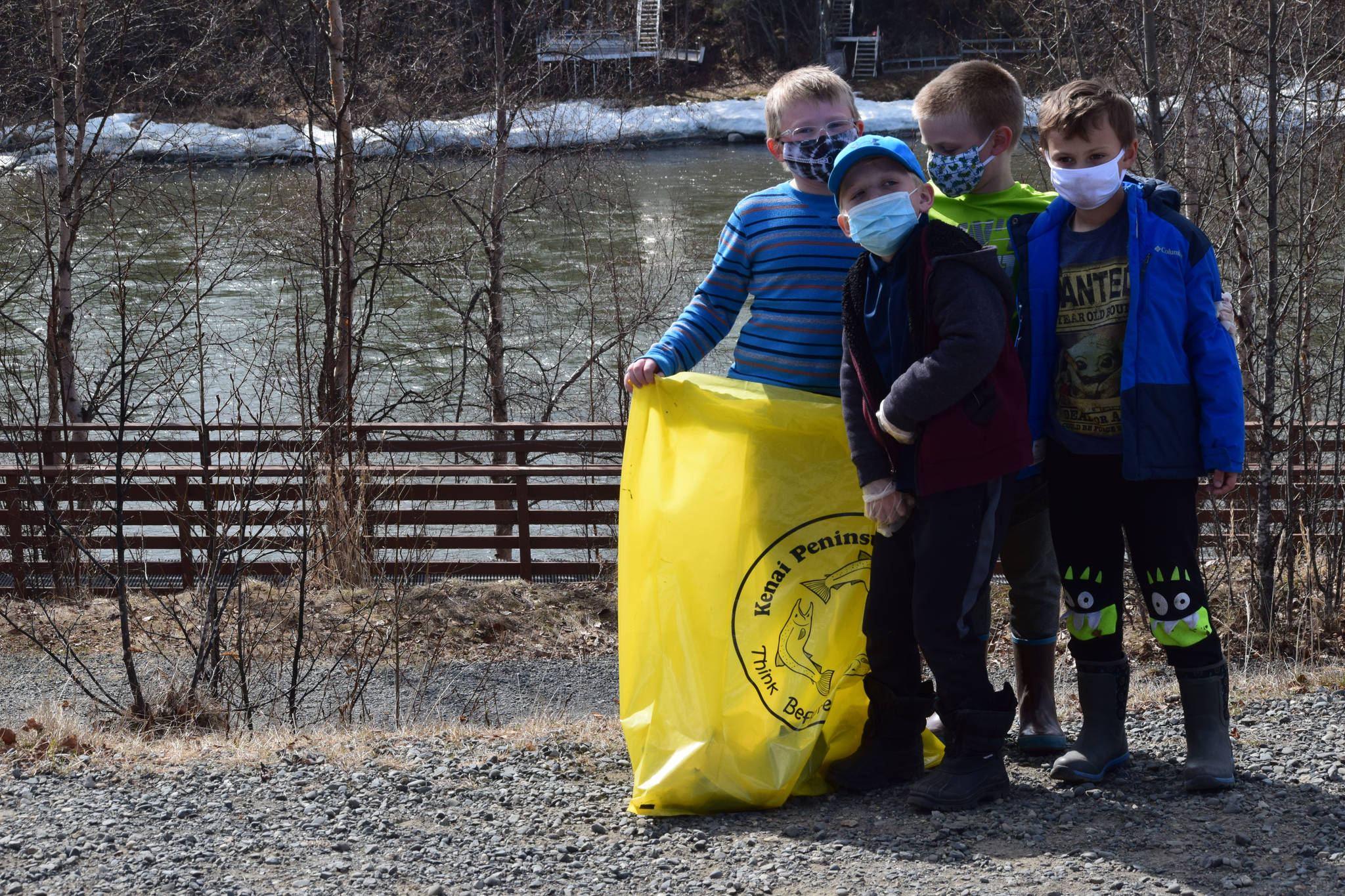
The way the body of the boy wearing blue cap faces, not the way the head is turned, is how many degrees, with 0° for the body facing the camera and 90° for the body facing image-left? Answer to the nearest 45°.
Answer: approximately 45°

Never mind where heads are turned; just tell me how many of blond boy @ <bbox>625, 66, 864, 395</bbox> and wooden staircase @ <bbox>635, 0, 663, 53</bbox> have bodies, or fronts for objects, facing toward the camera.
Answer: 2

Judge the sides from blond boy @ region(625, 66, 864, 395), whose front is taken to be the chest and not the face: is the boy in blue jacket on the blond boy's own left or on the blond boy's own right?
on the blond boy's own left

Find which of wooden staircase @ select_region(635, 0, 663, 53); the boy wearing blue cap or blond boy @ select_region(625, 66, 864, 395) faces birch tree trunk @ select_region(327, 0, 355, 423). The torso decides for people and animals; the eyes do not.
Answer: the wooden staircase

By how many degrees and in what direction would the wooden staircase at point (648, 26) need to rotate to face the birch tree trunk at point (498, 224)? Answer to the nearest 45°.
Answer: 0° — it already faces it

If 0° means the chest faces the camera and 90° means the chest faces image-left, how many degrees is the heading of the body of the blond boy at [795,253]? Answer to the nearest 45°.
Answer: approximately 0°

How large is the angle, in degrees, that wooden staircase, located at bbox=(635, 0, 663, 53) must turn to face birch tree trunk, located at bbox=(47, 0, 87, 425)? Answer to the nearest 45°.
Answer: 0° — it already faces it

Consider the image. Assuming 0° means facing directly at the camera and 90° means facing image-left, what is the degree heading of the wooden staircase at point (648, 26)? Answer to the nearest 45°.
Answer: approximately 0°
